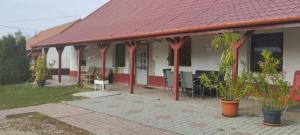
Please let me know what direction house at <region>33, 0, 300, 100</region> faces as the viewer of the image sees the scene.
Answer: facing the viewer and to the left of the viewer

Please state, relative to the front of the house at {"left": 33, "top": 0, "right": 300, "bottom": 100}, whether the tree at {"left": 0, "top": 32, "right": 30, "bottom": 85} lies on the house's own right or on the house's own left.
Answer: on the house's own right

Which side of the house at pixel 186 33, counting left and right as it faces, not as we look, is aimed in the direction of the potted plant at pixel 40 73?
right

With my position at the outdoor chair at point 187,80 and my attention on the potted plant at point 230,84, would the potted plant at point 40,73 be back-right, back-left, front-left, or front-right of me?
back-right

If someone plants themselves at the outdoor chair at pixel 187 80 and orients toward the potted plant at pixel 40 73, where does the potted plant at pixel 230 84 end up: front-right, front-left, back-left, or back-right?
back-left
